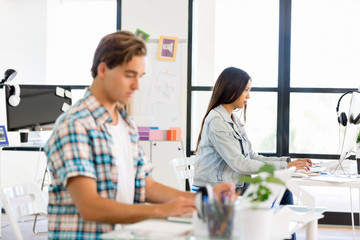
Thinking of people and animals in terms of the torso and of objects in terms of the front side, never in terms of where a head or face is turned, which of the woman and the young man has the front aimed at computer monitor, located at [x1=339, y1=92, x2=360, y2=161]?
the woman

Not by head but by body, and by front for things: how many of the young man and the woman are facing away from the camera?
0

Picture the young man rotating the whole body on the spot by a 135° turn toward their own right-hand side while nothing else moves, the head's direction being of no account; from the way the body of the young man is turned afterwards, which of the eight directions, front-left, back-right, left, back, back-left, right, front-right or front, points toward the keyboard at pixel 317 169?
back-right

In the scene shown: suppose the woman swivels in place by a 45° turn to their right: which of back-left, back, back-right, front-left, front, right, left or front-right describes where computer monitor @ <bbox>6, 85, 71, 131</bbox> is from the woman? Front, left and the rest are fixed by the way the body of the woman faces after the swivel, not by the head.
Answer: back

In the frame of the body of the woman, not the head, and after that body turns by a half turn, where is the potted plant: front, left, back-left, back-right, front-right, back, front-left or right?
left

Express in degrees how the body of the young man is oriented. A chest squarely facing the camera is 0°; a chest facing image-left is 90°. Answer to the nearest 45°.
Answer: approximately 315°

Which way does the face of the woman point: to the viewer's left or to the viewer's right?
to the viewer's right

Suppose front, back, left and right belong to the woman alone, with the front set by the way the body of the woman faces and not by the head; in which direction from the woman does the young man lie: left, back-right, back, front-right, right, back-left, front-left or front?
right

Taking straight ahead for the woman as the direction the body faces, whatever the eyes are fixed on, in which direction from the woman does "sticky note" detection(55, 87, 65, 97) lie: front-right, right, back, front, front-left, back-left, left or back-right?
back-left

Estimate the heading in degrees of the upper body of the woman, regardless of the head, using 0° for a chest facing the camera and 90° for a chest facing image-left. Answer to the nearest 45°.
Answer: approximately 270°

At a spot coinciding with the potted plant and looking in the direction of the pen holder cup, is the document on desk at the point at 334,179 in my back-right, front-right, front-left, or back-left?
back-right

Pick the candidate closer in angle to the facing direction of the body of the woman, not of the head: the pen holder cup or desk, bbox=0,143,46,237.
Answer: the pen holder cup

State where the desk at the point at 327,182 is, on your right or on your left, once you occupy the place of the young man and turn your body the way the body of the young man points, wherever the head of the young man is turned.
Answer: on your left
